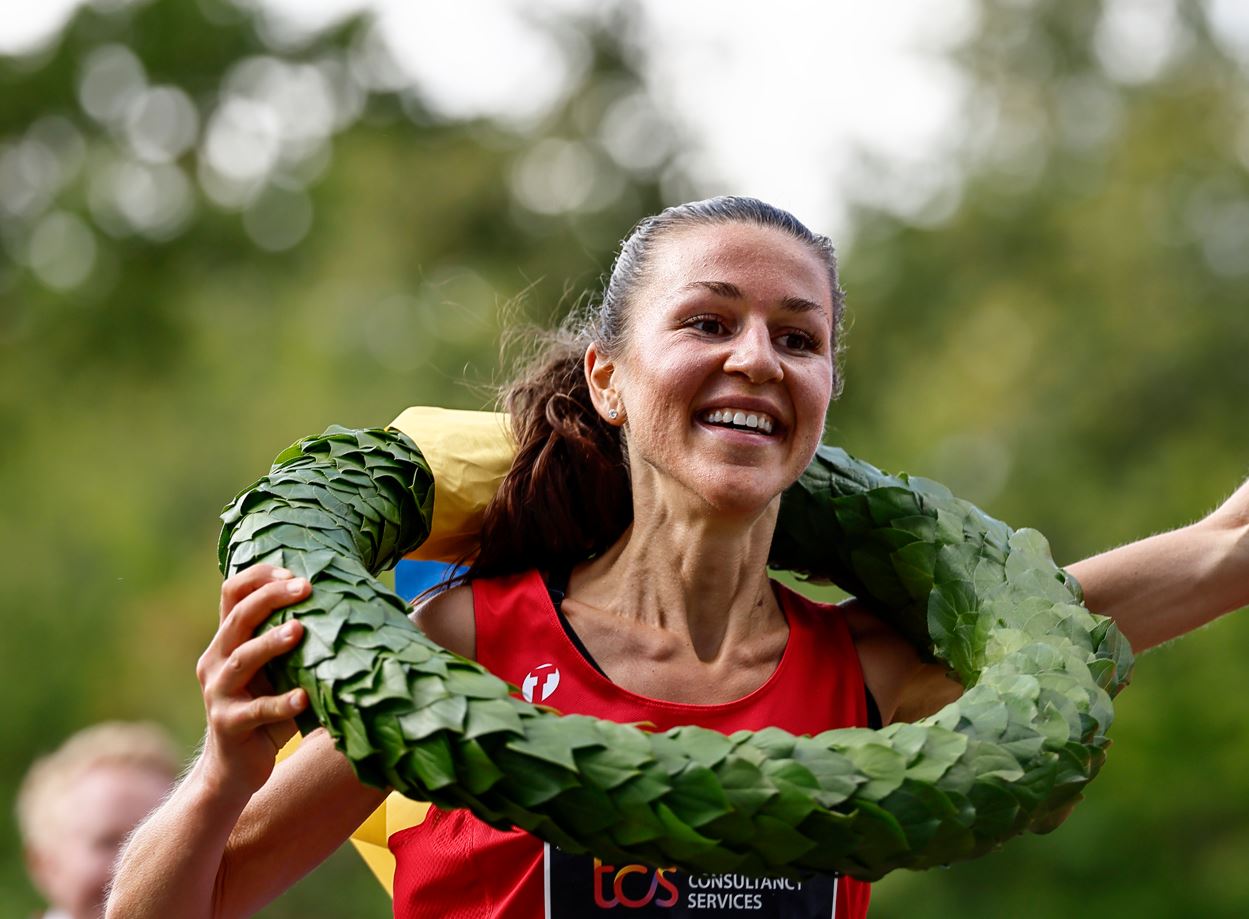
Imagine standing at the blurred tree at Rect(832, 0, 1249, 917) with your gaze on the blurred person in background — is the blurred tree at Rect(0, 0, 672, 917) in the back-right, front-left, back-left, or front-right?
front-right

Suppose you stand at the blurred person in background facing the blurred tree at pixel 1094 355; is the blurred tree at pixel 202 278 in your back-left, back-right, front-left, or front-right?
front-left
